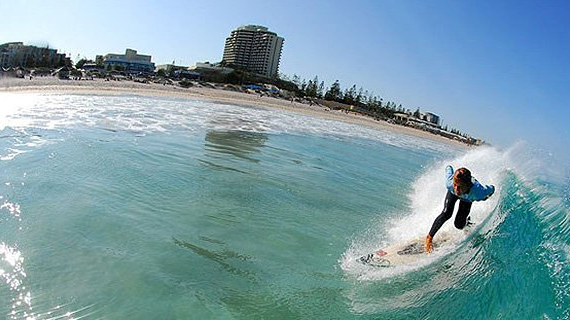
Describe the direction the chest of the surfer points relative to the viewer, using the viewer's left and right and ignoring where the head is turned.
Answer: facing the viewer and to the left of the viewer
